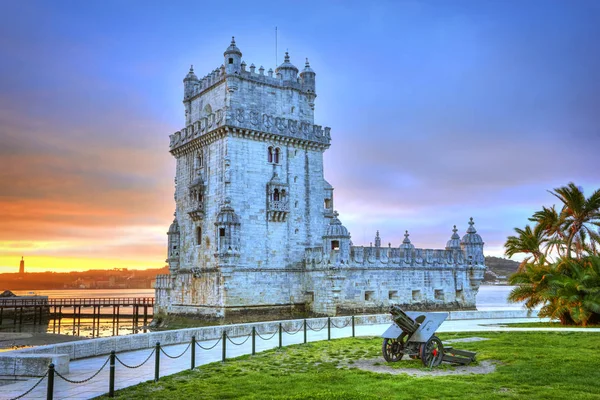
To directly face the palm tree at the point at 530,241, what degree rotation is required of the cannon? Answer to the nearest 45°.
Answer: approximately 135° to its right

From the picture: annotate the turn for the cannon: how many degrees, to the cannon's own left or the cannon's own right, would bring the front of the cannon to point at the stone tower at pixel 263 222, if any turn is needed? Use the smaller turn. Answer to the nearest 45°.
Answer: approximately 90° to the cannon's own right

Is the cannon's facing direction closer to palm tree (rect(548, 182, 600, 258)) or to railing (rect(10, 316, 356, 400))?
the railing

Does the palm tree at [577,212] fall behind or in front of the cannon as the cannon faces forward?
behind

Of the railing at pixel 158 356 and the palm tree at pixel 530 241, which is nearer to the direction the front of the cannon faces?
the railing
